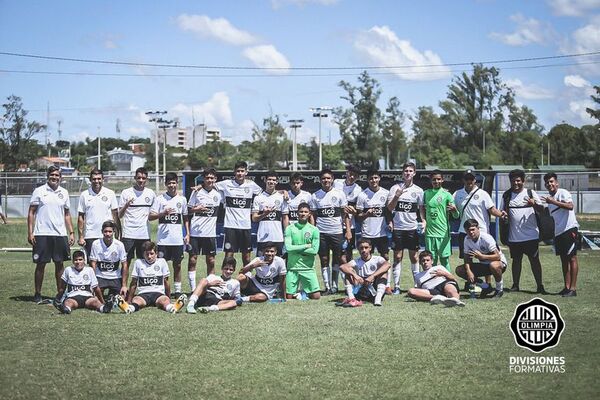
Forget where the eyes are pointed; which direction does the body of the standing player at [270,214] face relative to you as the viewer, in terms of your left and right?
facing the viewer

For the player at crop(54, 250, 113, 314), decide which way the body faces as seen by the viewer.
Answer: toward the camera

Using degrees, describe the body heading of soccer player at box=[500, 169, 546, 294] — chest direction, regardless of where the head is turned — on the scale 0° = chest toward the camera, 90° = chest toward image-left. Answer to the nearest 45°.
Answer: approximately 0°

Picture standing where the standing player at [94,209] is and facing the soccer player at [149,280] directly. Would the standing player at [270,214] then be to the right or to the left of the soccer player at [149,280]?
left

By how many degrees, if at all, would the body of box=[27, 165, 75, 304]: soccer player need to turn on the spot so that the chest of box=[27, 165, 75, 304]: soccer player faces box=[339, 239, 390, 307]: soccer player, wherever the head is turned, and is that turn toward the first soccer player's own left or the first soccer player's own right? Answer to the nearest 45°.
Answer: approximately 90° to the first soccer player's own left

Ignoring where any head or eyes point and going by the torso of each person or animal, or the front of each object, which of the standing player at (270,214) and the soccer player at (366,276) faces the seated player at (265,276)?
the standing player

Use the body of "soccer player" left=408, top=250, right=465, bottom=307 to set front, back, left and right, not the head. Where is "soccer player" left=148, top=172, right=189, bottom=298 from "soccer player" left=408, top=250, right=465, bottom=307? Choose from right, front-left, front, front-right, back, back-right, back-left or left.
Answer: right

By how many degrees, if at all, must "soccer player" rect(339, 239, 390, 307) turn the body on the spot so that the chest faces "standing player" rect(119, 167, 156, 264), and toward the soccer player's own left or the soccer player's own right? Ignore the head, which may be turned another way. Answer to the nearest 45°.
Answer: approximately 90° to the soccer player's own right

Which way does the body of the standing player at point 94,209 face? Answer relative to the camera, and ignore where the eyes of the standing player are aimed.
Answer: toward the camera
